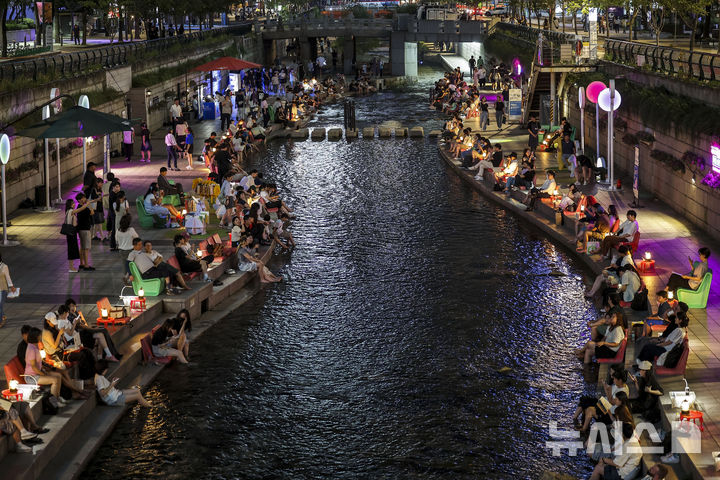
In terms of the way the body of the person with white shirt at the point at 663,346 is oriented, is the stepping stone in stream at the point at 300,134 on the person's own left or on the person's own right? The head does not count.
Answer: on the person's own right

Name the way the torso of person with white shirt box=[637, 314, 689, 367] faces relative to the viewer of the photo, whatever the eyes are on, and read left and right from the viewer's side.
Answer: facing to the left of the viewer

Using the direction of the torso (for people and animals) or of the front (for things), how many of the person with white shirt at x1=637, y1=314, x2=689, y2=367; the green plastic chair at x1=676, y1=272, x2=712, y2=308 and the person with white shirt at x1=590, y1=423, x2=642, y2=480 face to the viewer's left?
3

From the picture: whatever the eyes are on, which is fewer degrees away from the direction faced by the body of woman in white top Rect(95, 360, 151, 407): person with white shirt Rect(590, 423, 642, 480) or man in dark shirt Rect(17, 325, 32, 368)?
the person with white shirt

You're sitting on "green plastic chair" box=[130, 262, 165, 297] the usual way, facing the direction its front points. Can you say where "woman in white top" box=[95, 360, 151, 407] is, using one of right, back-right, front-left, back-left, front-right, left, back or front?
right

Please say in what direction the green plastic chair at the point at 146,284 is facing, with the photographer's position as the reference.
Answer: facing to the right of the viewer

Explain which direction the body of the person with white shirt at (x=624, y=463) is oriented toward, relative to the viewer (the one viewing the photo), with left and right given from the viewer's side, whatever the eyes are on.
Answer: facing to the left of the viewer

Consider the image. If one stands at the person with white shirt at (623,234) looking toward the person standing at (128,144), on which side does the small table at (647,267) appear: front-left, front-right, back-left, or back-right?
back-left

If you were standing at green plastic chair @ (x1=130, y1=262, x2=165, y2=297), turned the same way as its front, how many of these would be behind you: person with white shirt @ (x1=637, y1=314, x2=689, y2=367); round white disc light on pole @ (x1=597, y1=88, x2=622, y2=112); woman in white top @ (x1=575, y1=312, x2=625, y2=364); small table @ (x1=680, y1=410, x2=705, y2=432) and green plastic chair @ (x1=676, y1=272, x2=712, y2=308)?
0

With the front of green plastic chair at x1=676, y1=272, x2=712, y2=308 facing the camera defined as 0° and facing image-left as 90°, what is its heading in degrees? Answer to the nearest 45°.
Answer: approximately 90°

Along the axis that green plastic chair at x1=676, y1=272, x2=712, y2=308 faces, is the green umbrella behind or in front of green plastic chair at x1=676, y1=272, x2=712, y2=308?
in front

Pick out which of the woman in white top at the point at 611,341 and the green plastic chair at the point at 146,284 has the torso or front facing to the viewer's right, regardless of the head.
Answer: the green plastic chair

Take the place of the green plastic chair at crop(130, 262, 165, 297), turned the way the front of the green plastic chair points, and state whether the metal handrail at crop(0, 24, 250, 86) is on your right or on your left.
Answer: on your left

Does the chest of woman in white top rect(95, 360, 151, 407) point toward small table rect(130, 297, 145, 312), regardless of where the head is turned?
no

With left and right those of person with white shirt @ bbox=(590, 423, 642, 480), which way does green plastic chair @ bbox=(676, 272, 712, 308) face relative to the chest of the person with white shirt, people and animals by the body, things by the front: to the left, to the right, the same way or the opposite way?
the same way

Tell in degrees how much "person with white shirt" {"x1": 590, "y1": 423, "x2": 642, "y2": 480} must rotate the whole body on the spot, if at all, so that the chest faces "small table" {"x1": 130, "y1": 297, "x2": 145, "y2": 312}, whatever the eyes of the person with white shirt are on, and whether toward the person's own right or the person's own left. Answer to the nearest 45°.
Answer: approximately 45° to the person's own right

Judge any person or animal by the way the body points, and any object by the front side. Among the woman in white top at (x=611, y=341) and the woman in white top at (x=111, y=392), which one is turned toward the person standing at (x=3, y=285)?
the woman in white top at (x=611, y=341)

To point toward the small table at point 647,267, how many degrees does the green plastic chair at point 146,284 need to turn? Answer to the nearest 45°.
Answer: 0° — it already faces it

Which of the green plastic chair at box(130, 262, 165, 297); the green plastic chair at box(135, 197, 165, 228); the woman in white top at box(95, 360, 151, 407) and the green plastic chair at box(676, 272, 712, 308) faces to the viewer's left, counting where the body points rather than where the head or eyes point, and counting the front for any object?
the green plastic chair at box(676, 272, 712, 308)

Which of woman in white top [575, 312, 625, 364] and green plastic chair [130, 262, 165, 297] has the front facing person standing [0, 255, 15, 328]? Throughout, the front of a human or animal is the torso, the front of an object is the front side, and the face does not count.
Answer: the woman in white top
